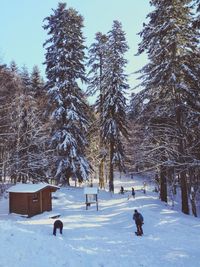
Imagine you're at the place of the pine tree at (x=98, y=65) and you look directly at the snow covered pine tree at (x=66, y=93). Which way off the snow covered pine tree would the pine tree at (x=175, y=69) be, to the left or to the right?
left

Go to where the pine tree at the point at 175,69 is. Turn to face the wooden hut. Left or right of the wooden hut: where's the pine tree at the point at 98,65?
right

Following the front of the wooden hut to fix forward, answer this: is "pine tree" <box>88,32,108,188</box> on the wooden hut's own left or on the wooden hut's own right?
on the wooden hut's own left

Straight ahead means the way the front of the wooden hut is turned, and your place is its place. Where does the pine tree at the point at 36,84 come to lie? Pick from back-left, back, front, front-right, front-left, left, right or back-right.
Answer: back-left

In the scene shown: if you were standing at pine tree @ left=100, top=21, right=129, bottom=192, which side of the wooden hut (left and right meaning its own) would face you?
left
